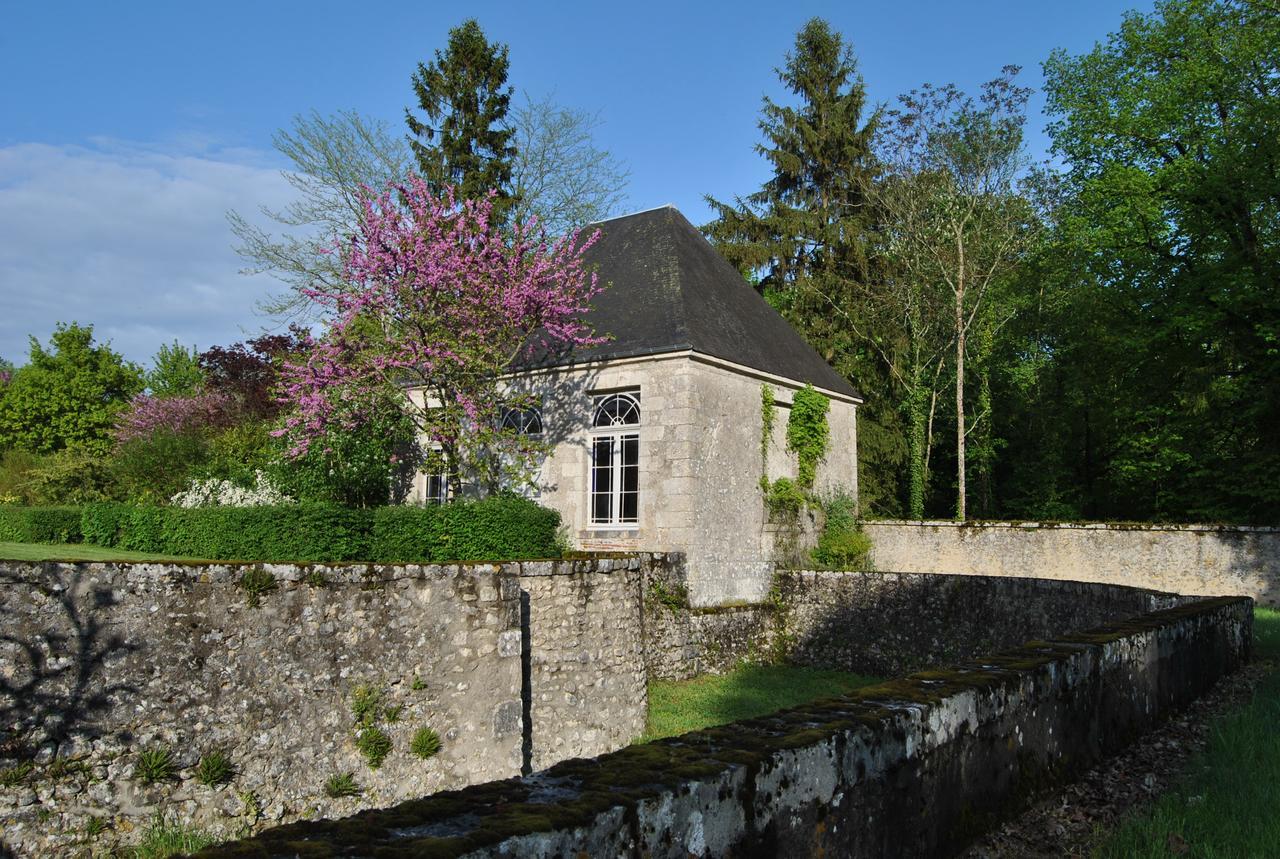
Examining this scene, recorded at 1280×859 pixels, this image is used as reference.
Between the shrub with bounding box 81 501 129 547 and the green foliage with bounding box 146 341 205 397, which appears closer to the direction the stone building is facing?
the shrub

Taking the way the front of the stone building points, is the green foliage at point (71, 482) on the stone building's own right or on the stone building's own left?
on the stone building's own right

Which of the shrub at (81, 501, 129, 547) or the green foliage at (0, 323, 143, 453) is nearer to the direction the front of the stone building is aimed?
the shrub

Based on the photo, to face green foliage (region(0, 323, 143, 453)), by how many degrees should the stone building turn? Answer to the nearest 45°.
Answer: approximately 90° to its right

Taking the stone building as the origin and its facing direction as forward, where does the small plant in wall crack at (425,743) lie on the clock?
The small plant in wall crack is roughly at 11 o'clock from the stone building.

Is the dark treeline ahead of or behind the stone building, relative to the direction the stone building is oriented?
behind

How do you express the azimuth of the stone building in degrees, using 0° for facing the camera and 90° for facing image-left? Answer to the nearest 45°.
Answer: approximately 45°

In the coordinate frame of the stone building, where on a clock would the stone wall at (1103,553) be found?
The stone wall is roughly at 7 o'clock from the stone building.

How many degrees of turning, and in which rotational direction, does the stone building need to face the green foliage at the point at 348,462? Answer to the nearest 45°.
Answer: approximately 45° to its right

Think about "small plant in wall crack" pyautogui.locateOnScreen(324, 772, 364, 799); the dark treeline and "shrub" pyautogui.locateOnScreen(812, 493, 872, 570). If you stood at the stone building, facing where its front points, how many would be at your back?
2
